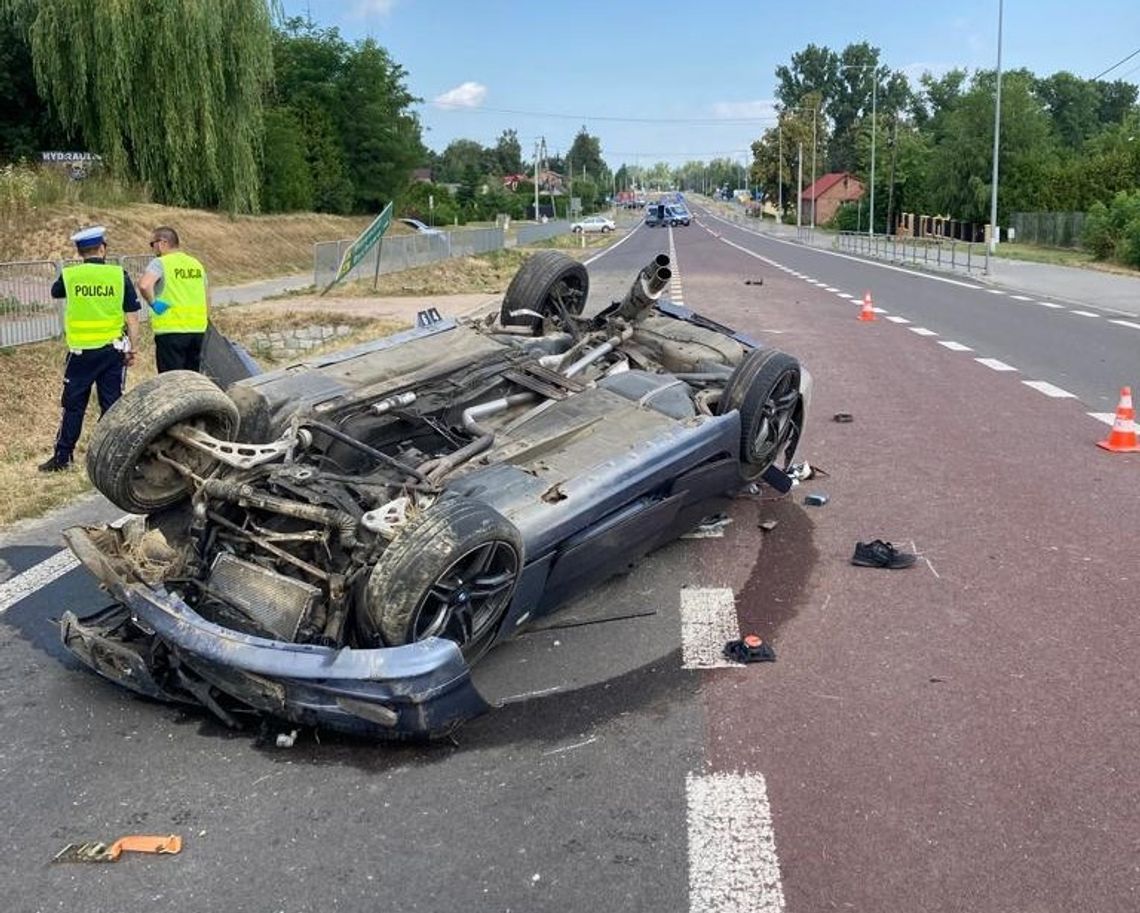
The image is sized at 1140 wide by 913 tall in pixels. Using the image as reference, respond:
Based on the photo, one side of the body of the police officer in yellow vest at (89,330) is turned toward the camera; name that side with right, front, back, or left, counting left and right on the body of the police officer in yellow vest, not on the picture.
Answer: back

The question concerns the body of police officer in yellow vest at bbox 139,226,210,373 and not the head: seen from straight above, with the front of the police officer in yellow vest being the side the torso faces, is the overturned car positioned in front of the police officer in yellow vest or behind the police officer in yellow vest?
behind

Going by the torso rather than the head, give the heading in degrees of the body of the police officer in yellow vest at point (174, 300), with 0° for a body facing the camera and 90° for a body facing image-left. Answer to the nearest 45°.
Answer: approximately 135°

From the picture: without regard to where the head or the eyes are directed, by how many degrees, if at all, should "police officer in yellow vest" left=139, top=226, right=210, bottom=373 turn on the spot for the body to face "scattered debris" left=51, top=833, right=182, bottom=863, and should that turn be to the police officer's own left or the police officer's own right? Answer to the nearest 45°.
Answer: approximately 135° to the police officer's own left

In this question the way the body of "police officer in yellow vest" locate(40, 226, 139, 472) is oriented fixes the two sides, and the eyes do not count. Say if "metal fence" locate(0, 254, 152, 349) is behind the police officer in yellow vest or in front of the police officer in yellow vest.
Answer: in front

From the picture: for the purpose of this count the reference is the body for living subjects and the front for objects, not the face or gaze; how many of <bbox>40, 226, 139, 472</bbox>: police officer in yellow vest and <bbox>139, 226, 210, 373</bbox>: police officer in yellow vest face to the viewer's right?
0

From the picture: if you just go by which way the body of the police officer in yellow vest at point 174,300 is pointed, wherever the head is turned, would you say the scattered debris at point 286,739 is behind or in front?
behind

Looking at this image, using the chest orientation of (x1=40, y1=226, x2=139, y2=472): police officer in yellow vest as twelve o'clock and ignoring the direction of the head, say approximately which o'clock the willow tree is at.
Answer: The willow tree is roughly at 12 o'clock from the police officer in yellow vest.

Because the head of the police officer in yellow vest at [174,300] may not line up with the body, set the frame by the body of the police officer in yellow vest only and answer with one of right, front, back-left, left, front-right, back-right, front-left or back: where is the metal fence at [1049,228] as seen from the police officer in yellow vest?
right

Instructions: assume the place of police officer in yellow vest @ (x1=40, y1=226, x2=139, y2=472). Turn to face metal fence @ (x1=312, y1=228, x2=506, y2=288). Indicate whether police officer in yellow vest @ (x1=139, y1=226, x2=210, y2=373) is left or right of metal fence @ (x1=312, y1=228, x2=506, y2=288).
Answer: right

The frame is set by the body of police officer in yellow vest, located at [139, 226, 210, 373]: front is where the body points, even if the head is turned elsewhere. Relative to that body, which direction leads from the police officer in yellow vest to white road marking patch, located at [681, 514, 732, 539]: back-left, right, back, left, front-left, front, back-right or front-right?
back

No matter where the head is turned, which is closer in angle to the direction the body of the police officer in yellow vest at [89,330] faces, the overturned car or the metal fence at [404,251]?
the metal fence

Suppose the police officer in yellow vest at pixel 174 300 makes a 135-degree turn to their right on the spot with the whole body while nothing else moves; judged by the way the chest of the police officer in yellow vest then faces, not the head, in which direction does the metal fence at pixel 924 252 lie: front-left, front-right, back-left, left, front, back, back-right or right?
front-left
